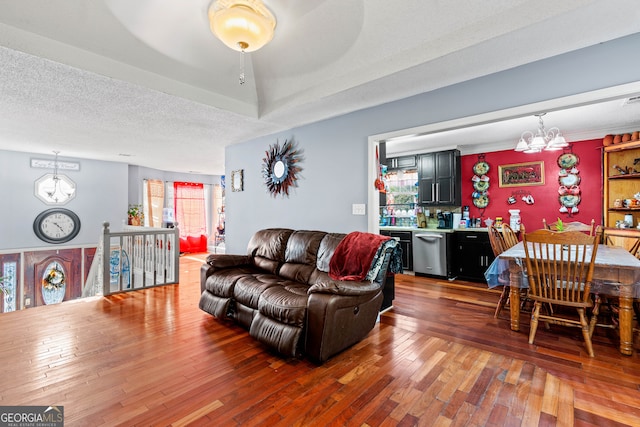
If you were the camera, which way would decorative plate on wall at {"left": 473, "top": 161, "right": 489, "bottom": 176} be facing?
facing the viewer

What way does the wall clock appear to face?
toward the camera

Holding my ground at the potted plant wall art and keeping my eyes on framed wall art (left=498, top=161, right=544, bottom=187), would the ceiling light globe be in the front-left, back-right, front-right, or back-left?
front-right

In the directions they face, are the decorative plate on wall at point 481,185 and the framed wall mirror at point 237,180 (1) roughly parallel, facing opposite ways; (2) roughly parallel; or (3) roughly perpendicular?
roughly parallel

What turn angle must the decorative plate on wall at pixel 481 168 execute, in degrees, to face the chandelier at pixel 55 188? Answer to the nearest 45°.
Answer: approximately 45° to its right

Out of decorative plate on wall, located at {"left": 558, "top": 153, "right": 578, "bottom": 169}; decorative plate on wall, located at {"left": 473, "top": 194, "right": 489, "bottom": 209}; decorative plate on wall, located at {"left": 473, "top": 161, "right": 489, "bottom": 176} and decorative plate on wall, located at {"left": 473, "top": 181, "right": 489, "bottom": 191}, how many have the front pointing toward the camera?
4

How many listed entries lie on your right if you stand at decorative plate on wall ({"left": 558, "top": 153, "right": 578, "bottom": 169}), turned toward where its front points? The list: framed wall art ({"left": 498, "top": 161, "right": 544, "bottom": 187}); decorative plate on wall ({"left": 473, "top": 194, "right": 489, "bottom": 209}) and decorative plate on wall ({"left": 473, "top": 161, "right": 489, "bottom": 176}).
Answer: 3

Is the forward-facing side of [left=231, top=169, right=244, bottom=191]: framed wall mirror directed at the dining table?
no

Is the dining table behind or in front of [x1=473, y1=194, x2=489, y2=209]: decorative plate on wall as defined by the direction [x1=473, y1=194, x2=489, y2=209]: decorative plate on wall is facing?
in front

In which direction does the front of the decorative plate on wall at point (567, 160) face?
toward the camera

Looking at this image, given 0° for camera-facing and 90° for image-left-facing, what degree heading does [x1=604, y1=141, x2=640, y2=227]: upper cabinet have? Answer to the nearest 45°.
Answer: approximately 45°

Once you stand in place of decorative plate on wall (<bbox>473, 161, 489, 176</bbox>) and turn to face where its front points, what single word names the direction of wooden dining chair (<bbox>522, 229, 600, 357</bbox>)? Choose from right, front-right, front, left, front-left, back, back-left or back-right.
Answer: front

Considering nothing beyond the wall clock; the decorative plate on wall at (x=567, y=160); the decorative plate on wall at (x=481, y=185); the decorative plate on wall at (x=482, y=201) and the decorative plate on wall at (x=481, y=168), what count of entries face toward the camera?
5

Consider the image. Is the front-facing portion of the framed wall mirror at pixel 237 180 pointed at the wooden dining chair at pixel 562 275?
no

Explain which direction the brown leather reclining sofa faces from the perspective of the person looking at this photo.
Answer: facing the viewer and to the left of the viewer

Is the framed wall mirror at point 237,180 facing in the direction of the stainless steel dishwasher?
no

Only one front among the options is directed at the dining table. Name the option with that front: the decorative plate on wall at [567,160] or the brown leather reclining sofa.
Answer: the decorative plate on wall
